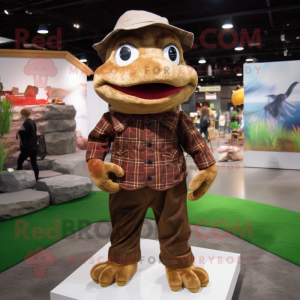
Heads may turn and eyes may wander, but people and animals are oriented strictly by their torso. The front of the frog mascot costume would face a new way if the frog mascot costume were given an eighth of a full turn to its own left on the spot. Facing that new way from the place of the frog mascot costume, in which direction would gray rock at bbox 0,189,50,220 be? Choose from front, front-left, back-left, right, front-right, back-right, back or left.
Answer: back

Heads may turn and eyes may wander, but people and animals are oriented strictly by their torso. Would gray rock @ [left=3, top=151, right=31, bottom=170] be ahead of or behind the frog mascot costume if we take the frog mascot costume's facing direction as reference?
behind

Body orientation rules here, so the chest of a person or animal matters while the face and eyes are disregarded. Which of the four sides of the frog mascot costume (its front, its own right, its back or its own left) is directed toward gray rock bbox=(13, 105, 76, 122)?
back

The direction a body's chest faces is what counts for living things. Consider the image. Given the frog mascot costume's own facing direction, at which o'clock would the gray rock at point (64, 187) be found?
The gray rock is roughly at 5 o'clock from the frog mascot costume.

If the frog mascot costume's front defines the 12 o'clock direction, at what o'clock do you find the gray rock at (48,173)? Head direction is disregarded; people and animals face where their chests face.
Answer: The gray rock is roughly at 5 o'clock from the frog mascot costume.

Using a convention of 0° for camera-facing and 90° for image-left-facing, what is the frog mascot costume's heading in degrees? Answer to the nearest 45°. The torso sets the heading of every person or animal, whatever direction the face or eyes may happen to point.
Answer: approximately 0°

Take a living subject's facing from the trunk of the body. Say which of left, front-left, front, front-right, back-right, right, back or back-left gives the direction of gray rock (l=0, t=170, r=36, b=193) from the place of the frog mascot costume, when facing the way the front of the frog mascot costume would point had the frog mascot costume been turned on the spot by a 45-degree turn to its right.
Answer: right

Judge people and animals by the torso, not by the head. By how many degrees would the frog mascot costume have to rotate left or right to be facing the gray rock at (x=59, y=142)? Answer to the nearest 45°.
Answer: approximately 180°
